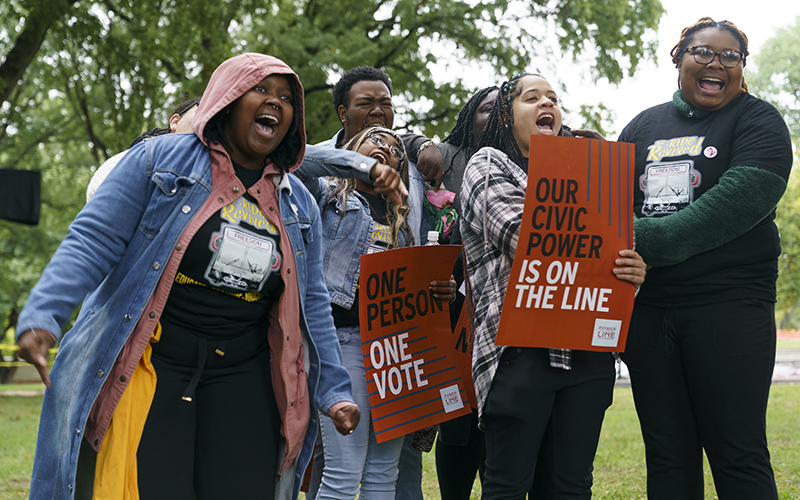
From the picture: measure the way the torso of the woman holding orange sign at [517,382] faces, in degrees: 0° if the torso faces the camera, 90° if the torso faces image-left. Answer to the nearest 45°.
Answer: approximately 315°

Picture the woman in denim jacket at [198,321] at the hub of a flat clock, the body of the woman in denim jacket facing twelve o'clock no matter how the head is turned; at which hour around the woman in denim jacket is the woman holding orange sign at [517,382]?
The woman holding orange sign is roughly at 10 o'clock from the woman in denim jacket.

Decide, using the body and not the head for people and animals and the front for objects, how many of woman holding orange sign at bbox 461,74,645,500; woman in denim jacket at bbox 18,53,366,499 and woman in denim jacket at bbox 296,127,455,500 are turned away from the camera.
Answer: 0

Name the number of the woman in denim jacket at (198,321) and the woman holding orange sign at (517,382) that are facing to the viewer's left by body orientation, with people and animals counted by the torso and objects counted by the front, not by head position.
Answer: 0

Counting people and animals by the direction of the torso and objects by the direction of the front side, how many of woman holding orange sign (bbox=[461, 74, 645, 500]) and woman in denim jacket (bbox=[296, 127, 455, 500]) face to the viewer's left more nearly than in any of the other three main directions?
0

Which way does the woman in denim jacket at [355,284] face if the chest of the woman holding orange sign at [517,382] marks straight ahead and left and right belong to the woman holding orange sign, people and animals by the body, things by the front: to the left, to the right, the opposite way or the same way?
the same way

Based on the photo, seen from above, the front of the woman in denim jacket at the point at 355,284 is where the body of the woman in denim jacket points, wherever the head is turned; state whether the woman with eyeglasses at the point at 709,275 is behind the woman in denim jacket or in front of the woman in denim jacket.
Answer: in front

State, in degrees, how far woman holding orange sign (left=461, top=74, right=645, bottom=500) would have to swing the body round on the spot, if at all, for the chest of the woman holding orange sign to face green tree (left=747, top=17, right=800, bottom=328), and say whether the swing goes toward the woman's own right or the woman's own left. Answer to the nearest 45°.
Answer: approximately 135° to the woman's own left

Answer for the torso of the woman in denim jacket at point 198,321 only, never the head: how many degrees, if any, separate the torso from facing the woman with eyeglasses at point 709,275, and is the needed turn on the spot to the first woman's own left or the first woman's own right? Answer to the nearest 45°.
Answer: approximately 45° to the first woman's own left

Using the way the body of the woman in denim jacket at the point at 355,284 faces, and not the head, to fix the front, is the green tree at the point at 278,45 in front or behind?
behind

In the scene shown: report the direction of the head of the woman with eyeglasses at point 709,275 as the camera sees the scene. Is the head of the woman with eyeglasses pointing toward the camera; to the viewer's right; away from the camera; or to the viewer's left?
toward the camera

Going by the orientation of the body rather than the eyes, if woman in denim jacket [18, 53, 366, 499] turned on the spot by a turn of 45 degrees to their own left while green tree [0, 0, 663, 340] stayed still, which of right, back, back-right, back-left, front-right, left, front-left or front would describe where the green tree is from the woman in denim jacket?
left

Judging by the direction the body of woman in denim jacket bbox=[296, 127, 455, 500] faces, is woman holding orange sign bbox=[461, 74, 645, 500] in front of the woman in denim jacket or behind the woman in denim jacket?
in front

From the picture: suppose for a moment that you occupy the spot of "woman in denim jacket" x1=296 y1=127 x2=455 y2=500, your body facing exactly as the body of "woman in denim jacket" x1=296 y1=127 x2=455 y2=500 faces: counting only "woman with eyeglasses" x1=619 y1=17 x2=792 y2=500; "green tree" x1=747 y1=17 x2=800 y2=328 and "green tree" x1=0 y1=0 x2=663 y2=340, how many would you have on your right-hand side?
0

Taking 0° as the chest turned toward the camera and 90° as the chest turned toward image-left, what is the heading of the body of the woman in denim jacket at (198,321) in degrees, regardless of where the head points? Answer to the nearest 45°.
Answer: approximately 315°

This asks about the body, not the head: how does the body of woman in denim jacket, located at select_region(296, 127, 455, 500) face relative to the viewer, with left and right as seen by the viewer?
facing the viewer and to the right of the viewer
